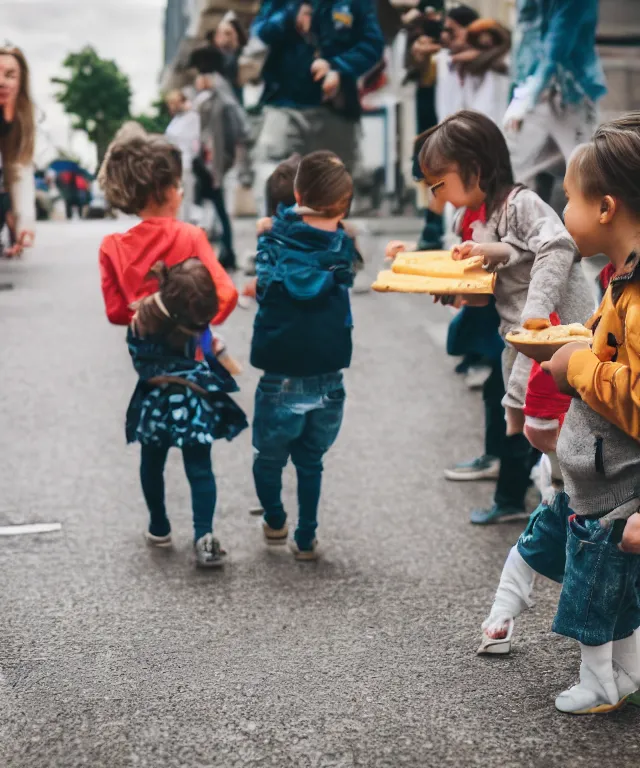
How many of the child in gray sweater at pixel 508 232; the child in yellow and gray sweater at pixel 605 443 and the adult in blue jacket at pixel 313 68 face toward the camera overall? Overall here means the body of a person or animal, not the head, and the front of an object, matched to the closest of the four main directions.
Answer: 1

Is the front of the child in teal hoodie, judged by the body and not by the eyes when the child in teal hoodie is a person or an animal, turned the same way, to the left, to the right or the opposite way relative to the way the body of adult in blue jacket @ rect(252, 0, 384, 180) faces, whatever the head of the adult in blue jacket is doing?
the opposite way

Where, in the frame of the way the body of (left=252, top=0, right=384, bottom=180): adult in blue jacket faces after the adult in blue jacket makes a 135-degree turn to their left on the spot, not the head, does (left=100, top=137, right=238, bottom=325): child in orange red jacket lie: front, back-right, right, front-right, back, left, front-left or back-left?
back-right

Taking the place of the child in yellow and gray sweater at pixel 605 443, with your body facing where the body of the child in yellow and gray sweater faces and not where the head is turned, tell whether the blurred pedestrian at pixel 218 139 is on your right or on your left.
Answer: on your right

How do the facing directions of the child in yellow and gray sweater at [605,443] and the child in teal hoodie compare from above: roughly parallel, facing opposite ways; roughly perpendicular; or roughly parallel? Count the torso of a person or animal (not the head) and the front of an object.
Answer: roughly perpendicular

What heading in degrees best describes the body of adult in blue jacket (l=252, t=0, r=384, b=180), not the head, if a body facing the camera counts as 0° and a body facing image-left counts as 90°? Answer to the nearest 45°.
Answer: approximately 0°

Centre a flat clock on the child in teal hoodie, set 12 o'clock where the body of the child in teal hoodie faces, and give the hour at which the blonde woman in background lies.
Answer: The blonde woman in background is roughly at 11 o'clock from the child in teal hoodie.

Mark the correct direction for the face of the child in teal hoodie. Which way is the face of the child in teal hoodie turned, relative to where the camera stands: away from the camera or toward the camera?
away from the camera

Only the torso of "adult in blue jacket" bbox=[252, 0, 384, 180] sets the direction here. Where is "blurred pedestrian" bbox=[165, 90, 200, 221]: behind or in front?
behind

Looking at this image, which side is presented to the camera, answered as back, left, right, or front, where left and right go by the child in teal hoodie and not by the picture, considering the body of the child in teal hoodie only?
back

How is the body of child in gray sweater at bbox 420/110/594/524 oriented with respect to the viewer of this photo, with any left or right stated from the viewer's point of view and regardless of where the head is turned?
facing to the left of the viewer

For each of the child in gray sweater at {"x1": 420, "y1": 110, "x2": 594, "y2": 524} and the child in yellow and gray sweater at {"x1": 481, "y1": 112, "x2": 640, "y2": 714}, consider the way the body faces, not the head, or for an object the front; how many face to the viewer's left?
2

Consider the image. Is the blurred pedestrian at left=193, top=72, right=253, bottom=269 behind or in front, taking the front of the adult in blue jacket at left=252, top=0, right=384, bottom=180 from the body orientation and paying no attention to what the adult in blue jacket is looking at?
behind

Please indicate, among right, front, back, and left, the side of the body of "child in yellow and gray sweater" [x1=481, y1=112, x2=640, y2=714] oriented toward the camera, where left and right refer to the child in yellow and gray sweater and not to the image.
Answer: left

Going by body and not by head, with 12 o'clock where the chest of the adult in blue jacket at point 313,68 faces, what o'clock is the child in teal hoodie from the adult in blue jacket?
The child in teal hoodie is roughly at 12 o'clock from the adult in blue jacket.
